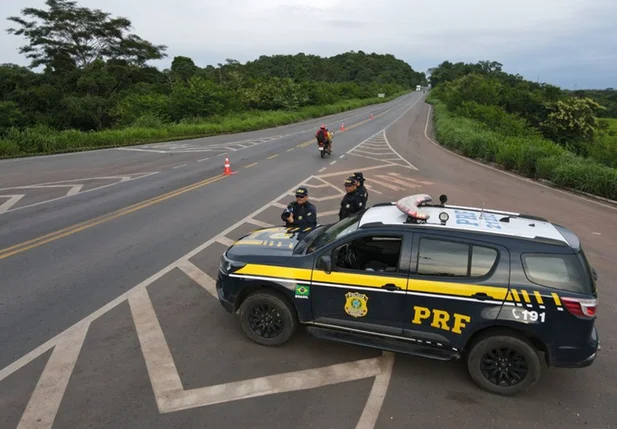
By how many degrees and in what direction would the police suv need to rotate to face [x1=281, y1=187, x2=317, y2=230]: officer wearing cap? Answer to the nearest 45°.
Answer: approximately 45° to its right

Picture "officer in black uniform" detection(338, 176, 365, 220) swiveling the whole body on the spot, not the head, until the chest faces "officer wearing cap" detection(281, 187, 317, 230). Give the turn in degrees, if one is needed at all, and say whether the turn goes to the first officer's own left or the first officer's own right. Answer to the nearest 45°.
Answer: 0° — they already face them

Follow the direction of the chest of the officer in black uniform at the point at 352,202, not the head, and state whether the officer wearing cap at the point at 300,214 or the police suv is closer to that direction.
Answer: the officer wearing cap

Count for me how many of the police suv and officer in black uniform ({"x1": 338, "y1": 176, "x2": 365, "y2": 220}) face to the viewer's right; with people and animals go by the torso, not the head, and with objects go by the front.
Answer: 0

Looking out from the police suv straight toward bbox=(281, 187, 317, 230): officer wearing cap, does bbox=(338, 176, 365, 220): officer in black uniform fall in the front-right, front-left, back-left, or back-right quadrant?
front-right

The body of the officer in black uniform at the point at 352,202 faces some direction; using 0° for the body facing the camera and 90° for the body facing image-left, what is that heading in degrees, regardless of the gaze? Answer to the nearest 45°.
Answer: approximately 45°

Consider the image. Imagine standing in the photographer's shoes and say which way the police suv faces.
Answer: facing to the left of the viewer

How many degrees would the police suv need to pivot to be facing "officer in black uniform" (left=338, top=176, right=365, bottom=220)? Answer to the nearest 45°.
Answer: approximately 45° to its right
